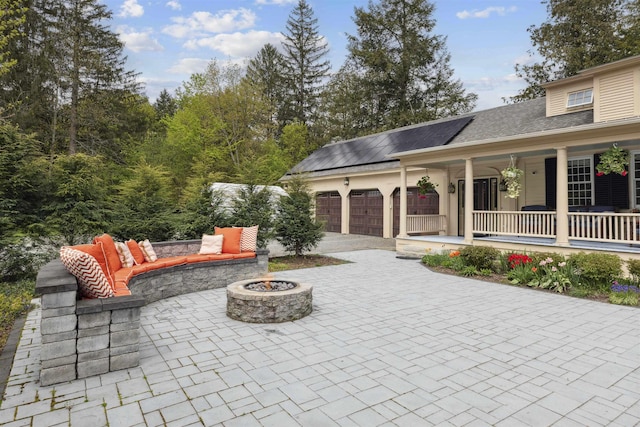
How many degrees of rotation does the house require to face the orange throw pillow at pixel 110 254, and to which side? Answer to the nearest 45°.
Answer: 0° — it already faces it

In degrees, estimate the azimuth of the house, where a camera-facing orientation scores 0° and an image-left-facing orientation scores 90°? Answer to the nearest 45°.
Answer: approximately 45°

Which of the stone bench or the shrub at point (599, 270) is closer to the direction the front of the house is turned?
the stone bench

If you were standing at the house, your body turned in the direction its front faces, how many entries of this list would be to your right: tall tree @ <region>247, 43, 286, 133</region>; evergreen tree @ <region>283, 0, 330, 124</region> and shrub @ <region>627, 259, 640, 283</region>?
2

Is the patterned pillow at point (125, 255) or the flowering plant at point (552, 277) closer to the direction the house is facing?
the patterned pillow

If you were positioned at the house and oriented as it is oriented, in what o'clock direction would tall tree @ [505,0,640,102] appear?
The tall tree is roughly at 5 o'clock from the house.

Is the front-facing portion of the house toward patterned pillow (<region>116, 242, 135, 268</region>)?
yes

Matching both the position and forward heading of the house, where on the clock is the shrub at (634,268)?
The shrub is roughly at 10 o'clock from the house.

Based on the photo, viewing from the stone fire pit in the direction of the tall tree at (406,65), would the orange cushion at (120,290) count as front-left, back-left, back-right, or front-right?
back-left

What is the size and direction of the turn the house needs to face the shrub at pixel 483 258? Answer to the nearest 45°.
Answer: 0° — it already faces it

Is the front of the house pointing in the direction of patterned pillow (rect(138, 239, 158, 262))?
yes

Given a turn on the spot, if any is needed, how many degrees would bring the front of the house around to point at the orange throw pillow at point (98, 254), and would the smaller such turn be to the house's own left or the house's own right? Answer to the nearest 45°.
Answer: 0° — it already faces it
